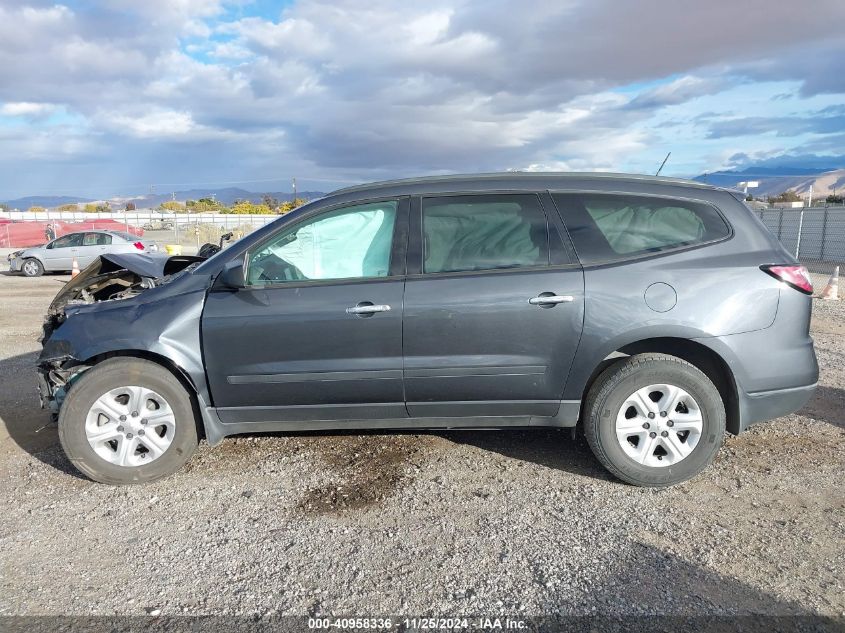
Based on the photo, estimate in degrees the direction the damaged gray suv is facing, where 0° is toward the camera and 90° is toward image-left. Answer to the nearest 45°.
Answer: approximately 90°

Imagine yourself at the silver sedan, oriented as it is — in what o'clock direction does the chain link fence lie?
The chain link fence is roughly at 7 o'clock from the silver sedan.

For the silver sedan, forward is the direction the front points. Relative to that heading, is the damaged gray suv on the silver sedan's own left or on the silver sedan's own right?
on the silver sedan's own left

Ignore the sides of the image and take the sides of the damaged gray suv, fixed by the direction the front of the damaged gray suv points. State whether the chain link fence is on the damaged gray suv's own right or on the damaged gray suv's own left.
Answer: on the damaged gray suv's own right

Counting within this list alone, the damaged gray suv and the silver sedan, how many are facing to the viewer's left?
2

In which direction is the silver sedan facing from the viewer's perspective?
to the viewer's left

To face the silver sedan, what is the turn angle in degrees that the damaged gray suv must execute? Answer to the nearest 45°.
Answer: approximately 45° to its right
